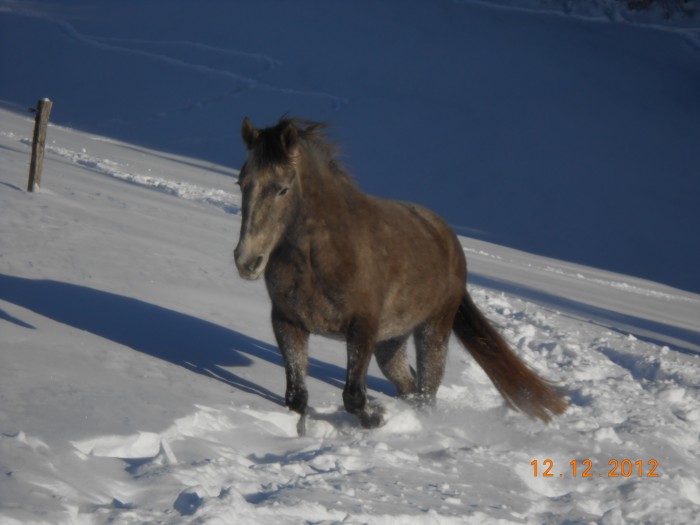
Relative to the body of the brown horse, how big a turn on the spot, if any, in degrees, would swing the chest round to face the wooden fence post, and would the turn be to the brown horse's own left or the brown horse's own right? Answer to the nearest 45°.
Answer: approximately 90° to the brown horse's own right

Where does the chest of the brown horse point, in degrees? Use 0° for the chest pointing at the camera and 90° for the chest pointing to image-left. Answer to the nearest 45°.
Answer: approximately 45°
